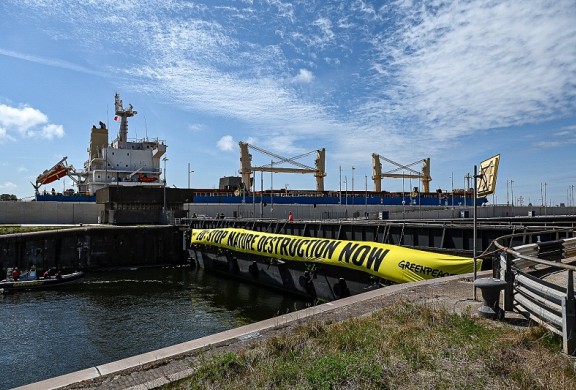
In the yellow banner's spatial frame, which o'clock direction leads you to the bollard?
The bollard is roughly at 10 o'clock from the yellow banner.

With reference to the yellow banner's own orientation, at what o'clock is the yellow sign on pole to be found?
The yellow sign on pole is roughly at 10 o'clock from the yellow banner.

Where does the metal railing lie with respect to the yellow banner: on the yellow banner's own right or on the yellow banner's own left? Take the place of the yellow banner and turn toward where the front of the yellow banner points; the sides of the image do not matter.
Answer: on the yellow banner's own left

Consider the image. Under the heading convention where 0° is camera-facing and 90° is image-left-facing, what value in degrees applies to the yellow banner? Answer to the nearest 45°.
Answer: approximately 45°
